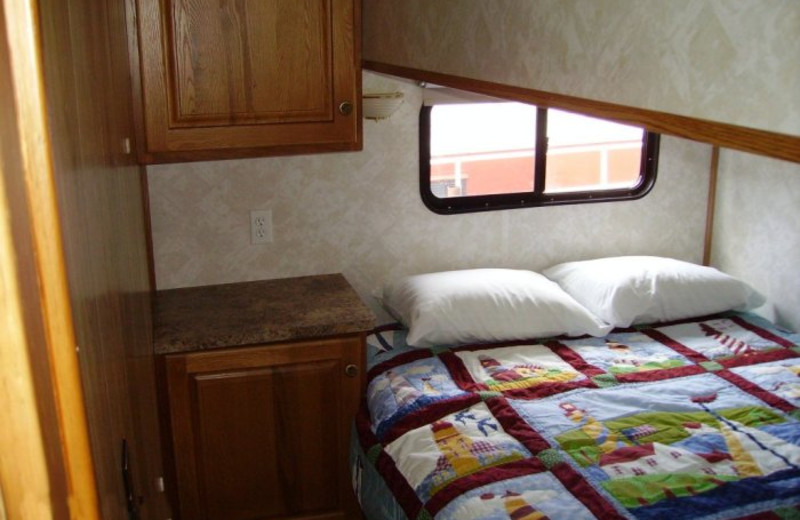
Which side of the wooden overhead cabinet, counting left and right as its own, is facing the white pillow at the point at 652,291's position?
left

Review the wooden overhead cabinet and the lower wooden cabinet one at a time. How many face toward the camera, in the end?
2

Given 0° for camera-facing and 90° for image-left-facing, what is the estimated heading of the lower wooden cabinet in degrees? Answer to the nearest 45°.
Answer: approximately 0°

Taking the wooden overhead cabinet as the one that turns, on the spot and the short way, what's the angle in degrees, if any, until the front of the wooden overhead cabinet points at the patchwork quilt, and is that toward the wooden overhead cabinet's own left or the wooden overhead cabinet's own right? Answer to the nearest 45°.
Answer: approximately 45° to the wooden overhead cabinet's own left

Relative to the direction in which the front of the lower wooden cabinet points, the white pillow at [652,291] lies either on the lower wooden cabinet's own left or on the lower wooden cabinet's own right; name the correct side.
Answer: on the lower wooden cabinet's own left

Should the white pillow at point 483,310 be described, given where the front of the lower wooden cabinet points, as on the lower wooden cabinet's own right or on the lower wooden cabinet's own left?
on the lower wooden cabinet's own left
